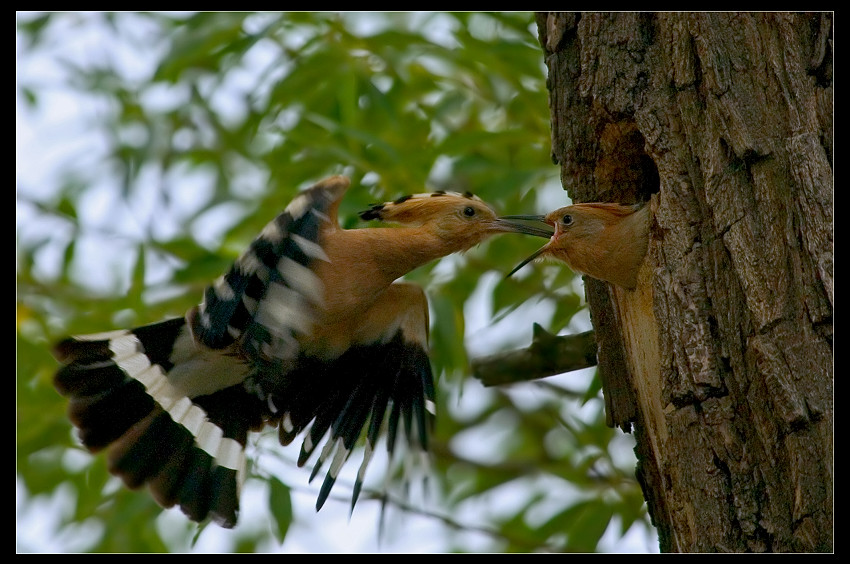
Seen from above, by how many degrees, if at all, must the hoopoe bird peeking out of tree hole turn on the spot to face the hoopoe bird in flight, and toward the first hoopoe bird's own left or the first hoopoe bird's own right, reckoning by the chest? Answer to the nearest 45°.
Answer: approximately 45° to the first hoopoe bird's own right

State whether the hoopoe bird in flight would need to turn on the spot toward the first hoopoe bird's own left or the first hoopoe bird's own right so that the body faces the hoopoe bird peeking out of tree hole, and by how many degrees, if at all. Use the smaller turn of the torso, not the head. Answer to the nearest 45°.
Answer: approximately 45° to the first hoopoe bird's own right

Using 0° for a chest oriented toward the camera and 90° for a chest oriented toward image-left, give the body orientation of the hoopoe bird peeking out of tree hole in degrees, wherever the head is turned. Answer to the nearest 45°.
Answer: approximately 90°

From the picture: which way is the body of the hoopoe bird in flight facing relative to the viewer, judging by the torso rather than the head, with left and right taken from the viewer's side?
facing to the right of the viewer

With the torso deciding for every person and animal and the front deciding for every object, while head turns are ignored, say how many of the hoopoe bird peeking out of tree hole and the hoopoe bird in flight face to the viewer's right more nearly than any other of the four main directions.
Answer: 1

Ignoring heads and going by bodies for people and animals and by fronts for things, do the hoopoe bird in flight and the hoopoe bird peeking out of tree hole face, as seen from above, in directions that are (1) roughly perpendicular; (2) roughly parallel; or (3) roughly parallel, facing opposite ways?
roughly parallel, facing opposite ways

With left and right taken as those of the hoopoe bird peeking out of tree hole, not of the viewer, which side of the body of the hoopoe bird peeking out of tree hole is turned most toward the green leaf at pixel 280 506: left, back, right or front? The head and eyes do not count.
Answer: front

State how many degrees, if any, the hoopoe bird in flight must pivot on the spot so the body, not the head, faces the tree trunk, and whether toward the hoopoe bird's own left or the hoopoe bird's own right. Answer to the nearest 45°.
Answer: approximately 45° to the hoopoe bird's own right
